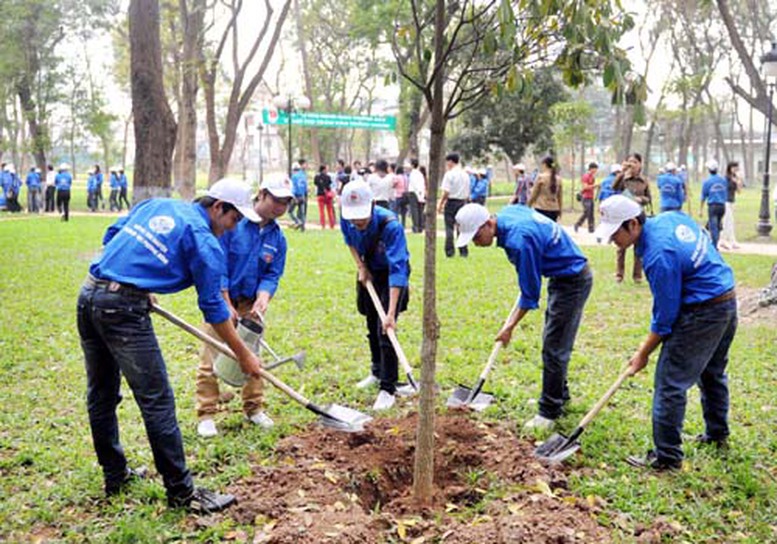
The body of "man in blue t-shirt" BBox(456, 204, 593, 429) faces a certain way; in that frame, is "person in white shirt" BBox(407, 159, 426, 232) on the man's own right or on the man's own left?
on the man's own right

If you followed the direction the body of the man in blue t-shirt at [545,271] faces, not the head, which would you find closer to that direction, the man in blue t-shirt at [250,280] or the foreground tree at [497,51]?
the man in blue t-shirt

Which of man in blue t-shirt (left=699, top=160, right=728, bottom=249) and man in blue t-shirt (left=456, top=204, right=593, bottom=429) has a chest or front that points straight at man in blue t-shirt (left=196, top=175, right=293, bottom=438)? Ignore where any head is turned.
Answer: man in blue t-shirt (left=456, top=204, right=593, bottom=429)

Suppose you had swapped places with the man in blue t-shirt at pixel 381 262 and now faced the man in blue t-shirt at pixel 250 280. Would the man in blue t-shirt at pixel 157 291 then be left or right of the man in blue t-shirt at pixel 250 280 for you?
left

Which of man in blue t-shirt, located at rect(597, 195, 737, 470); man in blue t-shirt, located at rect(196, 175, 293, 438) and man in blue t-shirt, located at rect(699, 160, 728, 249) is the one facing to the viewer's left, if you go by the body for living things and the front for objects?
man in blue t-shirt, located at rect(597, 195, 737, 470)

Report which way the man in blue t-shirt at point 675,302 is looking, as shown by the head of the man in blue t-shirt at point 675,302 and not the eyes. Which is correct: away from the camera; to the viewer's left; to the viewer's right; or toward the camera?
to the viewer's left

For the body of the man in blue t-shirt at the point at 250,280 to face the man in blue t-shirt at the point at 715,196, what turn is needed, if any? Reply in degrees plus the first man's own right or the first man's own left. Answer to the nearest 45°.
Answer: approximately 90° to the first man's own left

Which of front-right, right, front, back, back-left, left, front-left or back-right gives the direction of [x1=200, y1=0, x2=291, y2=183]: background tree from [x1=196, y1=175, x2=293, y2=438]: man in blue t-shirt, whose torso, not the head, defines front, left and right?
back-left

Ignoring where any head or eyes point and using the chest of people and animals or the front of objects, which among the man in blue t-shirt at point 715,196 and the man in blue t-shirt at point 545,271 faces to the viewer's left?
the man in blue t-shirt at point 545,271

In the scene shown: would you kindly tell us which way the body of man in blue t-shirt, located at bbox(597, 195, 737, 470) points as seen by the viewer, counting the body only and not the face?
to the viewer's left

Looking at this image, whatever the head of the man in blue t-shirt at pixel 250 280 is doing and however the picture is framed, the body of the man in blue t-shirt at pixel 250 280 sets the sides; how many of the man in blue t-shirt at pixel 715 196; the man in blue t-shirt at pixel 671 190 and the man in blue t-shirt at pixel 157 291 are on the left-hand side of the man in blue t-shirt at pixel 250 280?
2

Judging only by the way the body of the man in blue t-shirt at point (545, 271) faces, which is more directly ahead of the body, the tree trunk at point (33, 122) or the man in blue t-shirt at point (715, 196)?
the tree trunk

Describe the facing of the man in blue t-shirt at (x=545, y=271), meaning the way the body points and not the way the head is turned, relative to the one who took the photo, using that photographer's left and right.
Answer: facing to the left of the viewer

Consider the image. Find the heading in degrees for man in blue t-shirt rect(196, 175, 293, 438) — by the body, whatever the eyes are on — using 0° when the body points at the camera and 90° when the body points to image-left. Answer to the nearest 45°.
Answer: approximately 315°
